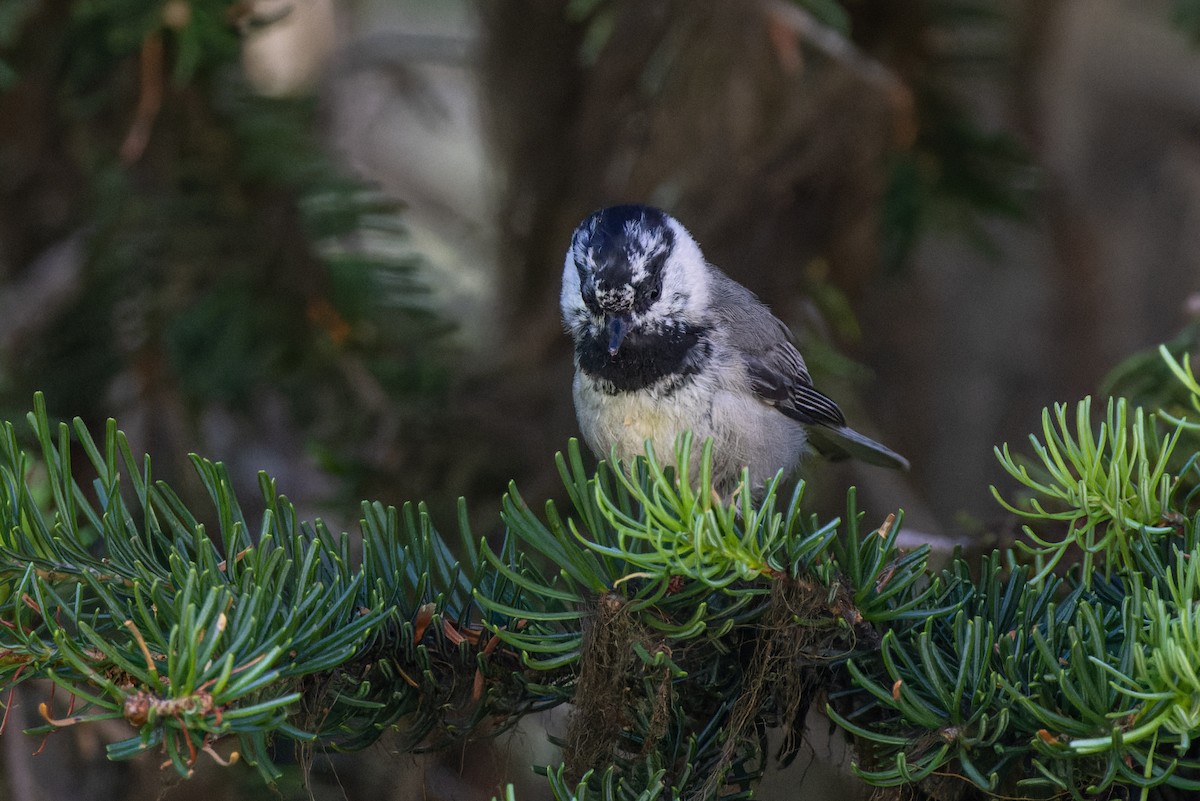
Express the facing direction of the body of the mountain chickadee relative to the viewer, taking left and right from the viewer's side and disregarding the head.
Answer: facing the viewer and to the left of the viewer
